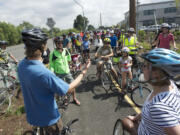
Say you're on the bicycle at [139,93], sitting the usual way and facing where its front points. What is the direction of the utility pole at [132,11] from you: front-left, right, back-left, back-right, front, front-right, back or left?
back-left

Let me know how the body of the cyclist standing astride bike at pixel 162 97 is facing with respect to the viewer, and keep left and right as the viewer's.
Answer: facing to the left of the viewer

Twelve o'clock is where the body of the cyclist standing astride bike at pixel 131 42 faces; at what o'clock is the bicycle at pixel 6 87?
The bicycle is roughly at 2 o'clock from the cyclist standing astride bike.

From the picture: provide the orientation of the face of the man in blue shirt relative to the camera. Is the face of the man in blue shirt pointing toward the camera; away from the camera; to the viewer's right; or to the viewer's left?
away from the camera

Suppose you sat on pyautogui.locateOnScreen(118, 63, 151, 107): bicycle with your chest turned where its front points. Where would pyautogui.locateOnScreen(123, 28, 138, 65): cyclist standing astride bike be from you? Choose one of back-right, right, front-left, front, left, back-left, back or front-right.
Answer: back-left

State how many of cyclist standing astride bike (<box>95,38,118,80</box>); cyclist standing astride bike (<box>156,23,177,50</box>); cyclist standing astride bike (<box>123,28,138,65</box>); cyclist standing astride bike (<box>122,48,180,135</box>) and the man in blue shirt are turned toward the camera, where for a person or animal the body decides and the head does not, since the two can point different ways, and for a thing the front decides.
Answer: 3

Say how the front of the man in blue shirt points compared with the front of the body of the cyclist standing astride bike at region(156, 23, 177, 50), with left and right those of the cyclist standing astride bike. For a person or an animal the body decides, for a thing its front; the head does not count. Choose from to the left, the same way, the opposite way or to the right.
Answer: the opposite way

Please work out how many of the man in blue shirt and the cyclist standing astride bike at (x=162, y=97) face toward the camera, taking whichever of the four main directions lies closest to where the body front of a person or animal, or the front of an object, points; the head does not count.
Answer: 0

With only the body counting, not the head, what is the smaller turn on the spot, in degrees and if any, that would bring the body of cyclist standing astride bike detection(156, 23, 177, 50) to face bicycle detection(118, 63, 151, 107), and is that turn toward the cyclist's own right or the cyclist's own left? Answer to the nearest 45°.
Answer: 0° — they already face it
